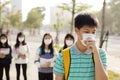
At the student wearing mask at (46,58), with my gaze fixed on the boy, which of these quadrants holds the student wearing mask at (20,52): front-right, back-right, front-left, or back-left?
back-right

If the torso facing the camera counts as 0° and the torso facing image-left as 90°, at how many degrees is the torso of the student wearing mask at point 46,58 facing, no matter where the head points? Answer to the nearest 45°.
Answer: approximately 0°

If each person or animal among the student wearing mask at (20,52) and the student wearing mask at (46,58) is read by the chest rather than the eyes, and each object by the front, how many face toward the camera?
2

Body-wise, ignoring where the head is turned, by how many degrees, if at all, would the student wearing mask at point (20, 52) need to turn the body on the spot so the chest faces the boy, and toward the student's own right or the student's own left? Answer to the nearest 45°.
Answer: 0° — they already face them

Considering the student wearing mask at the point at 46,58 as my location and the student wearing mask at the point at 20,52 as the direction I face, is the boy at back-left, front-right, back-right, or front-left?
back-left

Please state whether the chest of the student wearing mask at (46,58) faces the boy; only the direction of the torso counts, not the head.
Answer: yes
